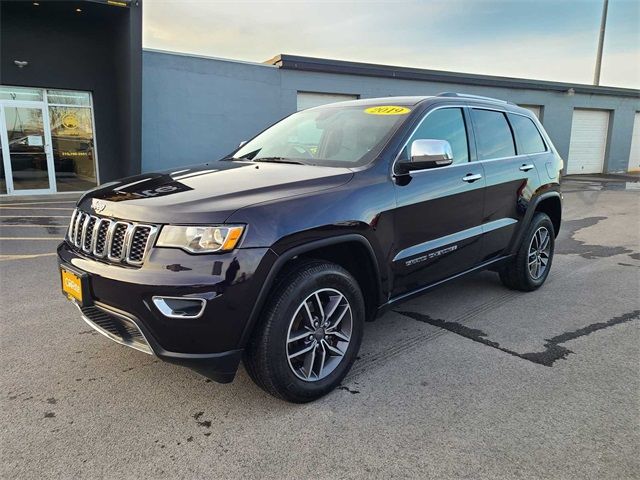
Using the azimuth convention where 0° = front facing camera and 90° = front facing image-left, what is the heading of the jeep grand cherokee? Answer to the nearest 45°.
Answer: approximately 45°

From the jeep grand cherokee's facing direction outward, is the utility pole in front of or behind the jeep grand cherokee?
behind
